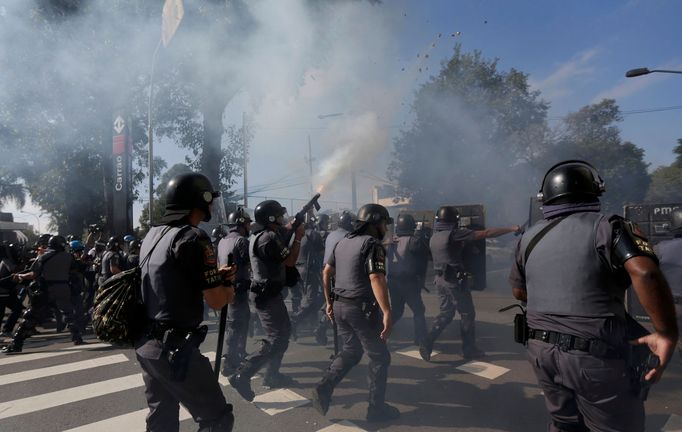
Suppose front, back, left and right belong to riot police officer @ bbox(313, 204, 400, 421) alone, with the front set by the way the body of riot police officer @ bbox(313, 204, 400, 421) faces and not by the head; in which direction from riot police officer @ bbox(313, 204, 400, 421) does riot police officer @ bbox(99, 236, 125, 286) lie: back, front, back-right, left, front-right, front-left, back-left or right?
left

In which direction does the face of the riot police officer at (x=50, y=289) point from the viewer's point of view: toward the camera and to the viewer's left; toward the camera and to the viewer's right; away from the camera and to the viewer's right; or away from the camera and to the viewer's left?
away from the camera and to the viewer's left

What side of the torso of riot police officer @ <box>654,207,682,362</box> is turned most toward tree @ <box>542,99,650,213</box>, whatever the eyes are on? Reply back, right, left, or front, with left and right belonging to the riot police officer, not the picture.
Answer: front

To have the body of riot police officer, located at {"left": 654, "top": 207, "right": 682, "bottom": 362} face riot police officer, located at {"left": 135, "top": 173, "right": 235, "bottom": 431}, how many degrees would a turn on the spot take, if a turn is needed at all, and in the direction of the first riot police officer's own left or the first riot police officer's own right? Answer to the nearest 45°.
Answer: approximately 135° to the first riot police officer's own left

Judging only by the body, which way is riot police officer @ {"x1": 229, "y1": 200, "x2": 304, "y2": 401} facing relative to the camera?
to the viewer's right

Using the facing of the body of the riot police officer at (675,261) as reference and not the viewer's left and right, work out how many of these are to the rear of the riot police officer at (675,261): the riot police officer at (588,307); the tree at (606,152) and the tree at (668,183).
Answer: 1

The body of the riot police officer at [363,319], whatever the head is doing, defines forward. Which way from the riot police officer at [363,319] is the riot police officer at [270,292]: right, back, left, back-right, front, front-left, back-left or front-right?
left

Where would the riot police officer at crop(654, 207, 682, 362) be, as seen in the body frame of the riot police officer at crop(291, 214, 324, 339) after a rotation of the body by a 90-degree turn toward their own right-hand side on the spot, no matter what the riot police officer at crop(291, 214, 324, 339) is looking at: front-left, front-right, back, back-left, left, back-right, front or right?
front-left

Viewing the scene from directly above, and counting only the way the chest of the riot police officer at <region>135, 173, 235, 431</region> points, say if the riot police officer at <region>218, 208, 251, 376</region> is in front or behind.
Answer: in front

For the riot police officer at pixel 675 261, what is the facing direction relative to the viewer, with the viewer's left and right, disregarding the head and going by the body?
facing away from the viewer

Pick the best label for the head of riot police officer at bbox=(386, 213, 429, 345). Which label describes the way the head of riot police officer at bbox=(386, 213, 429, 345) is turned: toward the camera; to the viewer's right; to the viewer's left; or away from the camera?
away from the camera

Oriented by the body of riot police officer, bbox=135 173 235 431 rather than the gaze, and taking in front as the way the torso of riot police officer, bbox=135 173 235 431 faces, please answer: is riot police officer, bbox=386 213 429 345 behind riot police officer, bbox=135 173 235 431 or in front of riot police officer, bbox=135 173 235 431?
in front
